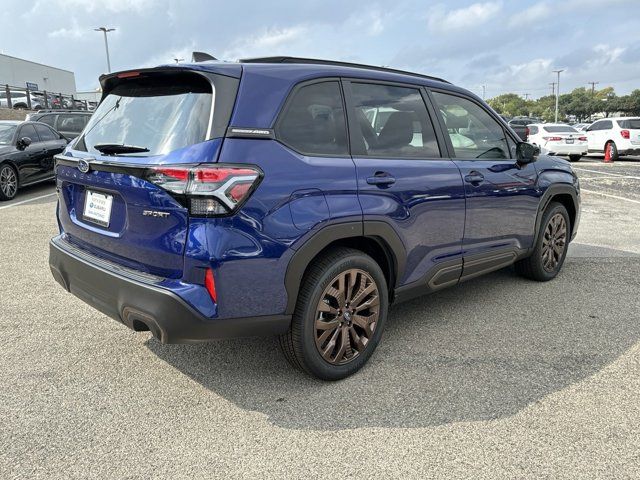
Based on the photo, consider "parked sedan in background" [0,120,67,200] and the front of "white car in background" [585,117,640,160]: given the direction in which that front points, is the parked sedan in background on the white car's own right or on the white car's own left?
on the white car's own left

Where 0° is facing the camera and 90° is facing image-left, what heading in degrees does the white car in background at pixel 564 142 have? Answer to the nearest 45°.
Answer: approximately 135°

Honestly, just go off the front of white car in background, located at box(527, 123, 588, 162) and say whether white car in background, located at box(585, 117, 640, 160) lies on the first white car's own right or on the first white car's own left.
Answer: on the first white car's own right

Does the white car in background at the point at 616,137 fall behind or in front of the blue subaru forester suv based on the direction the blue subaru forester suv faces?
in front

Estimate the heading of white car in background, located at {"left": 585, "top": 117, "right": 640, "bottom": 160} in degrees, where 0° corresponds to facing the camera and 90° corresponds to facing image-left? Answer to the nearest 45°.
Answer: approximately 135°

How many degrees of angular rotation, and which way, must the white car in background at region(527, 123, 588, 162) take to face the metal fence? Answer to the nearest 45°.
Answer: approximately 45° to its left

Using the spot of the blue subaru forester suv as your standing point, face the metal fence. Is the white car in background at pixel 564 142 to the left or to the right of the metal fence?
right

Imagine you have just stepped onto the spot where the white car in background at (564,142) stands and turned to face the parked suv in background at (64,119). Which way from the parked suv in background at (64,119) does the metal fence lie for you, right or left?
right

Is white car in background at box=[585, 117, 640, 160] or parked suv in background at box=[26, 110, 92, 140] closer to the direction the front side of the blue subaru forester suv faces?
the white car in background

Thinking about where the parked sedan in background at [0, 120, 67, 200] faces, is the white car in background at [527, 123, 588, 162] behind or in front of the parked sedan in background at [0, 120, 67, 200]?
behind

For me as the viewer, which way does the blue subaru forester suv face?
facing away from the viewer and to the right of the viewer

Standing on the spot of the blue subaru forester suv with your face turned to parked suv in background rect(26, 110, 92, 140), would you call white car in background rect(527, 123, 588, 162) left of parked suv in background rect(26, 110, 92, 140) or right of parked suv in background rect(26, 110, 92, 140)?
right
